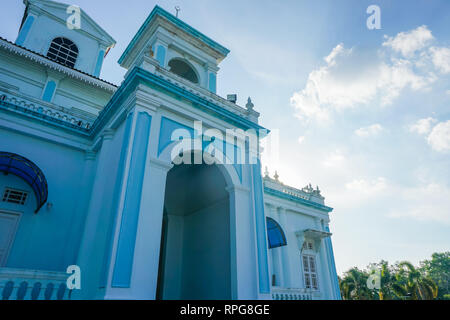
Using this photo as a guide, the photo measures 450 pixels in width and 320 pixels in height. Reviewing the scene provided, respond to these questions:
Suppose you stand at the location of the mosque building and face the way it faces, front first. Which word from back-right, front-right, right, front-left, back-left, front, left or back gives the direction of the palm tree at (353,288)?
left

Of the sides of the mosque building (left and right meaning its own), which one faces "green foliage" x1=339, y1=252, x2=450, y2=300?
left

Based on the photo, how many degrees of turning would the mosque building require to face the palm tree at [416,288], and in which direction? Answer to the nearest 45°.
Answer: approximately 90° to its left
